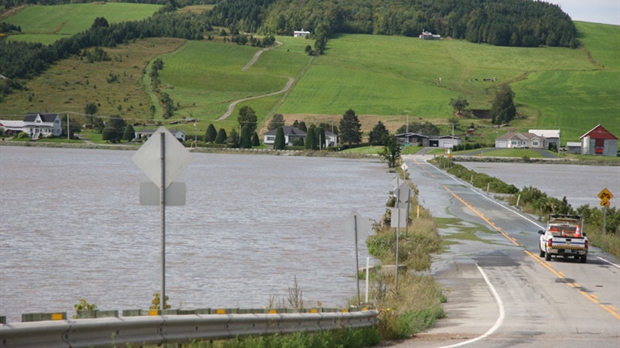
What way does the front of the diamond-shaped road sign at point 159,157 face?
away from the camera

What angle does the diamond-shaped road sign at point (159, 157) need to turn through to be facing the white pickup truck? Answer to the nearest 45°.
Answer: approximately 45° to its right
